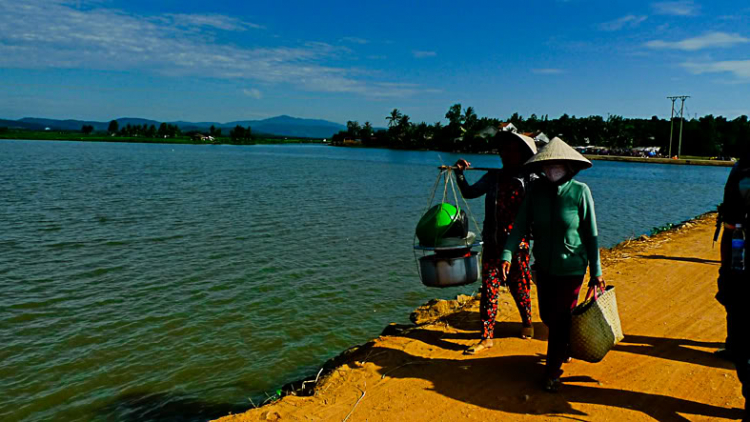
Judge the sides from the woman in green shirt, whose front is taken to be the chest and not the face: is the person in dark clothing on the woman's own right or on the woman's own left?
on the woman's own left

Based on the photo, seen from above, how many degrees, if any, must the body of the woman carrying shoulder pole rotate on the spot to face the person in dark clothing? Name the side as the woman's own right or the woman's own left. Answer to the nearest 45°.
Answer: approximately 90° to the woman's own left

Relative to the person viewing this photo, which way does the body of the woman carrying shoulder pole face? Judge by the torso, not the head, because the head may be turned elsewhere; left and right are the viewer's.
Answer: facing the viewer and to the left of the viewer

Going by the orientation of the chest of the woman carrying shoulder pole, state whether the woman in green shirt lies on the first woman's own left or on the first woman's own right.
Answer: on the first woman's own left

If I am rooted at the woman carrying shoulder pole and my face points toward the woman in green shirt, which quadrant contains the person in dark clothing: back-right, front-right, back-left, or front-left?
front-left

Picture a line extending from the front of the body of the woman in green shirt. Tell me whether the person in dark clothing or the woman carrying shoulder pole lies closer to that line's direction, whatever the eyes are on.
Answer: the person in dark clothing

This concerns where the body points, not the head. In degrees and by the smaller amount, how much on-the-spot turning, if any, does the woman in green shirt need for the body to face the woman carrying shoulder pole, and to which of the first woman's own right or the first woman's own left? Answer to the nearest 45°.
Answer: approximately 135° to the first woman's own right

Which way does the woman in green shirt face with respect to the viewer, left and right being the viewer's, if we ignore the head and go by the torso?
facing the viewer

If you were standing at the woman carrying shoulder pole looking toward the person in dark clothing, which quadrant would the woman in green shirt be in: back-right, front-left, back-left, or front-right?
front-right
